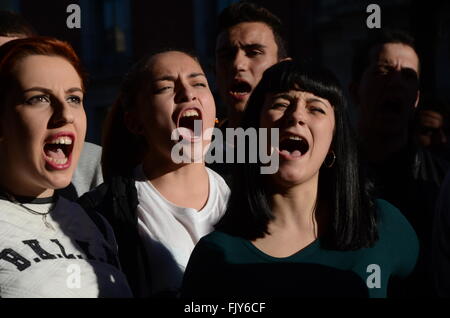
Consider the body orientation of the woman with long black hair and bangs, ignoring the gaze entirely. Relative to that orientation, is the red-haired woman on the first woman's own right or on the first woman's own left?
on the first woman's own right

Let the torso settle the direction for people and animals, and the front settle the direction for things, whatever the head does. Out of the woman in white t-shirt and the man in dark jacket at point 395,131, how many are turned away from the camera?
0

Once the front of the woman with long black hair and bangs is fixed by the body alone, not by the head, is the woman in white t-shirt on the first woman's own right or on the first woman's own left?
on the first woman's own right

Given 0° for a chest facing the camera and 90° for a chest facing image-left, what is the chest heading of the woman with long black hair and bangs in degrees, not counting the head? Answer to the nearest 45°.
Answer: approximately 0°

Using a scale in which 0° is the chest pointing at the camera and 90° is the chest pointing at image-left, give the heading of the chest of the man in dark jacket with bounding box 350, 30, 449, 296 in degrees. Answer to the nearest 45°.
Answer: approximately 315°

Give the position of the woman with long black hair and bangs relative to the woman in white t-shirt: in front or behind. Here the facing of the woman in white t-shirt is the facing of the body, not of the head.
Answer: in front

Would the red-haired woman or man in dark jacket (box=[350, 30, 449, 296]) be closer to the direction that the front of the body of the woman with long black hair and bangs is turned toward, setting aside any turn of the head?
the red-haired woman

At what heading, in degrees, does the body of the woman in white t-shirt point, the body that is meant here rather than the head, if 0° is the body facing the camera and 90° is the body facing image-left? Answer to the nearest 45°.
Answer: approximately 315°

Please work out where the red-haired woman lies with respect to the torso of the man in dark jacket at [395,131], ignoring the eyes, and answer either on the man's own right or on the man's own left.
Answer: on the man's own right
